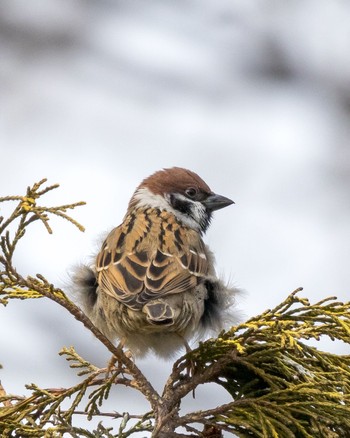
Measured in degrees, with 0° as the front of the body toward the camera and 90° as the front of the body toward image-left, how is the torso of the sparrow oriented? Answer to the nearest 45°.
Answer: approximately 180°
